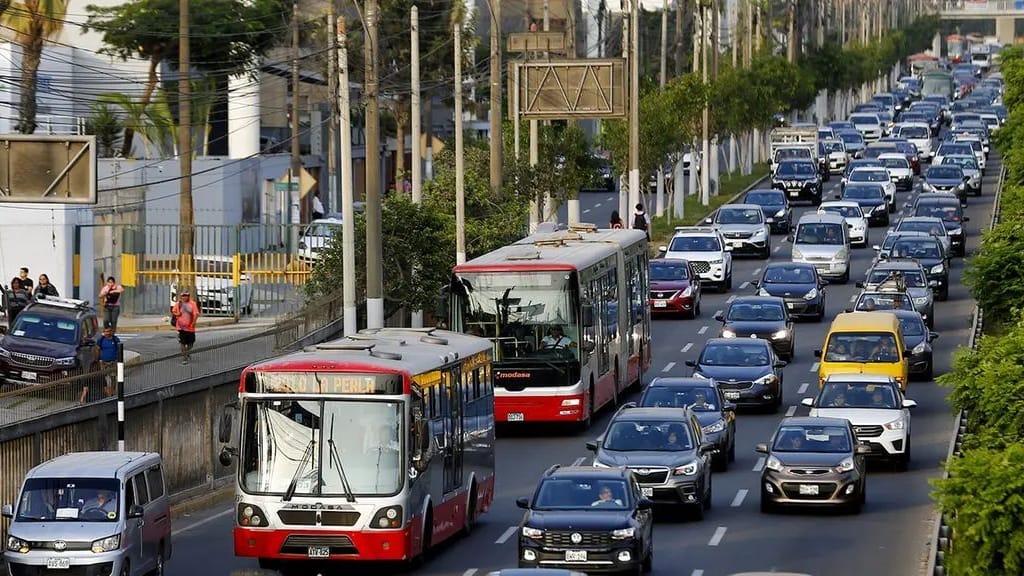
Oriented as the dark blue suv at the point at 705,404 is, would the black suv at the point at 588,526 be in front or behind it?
in front

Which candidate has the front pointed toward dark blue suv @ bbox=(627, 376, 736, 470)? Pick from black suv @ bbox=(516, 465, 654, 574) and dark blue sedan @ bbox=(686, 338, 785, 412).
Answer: dark blue sedan @ bbox=(686, 338, 785, 412)

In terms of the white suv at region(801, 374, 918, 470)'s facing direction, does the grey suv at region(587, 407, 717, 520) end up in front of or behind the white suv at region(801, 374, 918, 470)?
in front

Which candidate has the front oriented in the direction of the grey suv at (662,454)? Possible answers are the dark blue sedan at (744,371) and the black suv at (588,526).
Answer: the dark blue sedan at (744,371)

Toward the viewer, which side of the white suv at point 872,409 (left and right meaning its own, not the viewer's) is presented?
front

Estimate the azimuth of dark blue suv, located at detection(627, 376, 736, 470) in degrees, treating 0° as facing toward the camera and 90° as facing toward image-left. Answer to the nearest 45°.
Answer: approximately 0°

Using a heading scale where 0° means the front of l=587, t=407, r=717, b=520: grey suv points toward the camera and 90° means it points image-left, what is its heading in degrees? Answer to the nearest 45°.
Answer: approximately 0°

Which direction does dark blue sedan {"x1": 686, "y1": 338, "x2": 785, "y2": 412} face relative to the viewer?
toward the camera
